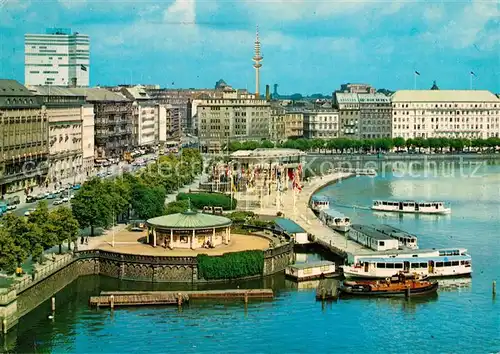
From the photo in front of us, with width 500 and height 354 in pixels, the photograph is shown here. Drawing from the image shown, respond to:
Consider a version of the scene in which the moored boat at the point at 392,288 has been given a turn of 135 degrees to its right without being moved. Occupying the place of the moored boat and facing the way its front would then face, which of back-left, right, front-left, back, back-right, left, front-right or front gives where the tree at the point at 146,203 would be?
right

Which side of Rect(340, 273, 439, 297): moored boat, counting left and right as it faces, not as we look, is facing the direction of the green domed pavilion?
back

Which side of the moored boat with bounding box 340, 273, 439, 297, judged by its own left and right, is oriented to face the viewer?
right

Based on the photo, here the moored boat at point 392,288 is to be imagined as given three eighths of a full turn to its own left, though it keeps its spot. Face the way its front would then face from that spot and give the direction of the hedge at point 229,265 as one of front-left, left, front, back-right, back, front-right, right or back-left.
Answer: front-left

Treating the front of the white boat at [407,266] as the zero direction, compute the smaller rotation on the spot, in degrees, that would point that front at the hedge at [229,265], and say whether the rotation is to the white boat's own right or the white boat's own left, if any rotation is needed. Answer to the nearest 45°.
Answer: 0° — it already faces it

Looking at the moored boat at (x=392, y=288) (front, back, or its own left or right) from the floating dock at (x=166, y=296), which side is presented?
back

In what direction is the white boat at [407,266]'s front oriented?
to the viewer's left

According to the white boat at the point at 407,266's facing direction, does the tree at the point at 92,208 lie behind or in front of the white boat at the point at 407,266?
in front

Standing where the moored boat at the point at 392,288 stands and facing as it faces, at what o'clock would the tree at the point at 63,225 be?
The tree is roughly at 6 o'clock from the moored boat.
